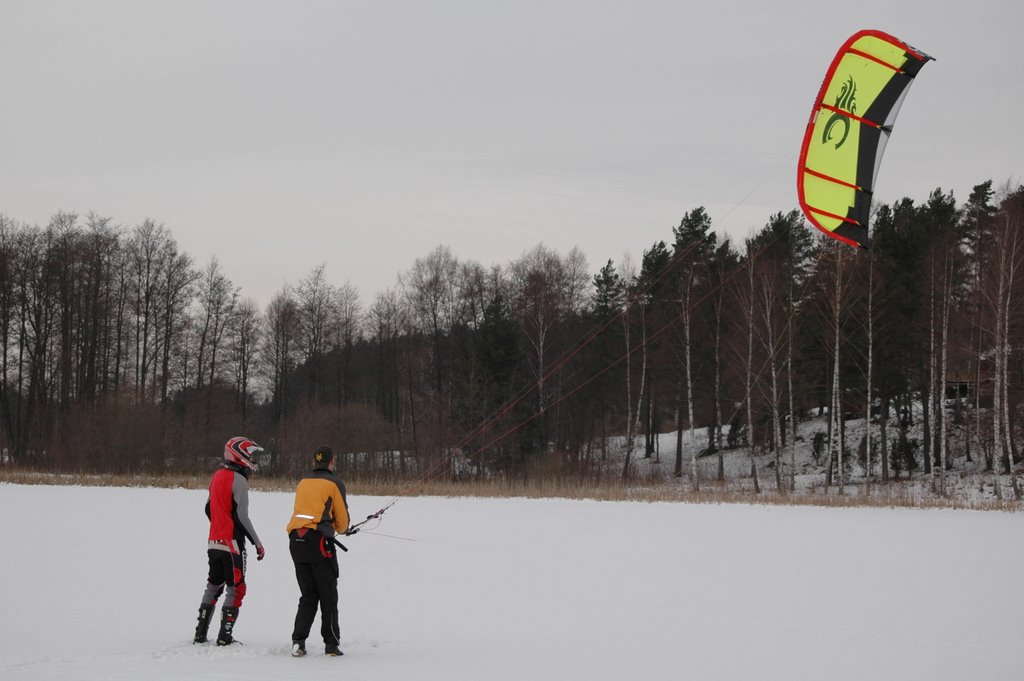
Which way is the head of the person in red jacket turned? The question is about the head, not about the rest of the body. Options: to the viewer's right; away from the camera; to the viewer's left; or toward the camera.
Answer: to the viewer's right

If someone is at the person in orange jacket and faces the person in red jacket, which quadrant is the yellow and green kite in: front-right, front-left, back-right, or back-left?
back-right

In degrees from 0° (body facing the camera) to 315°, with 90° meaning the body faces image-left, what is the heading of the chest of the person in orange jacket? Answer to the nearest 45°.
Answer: approximately 225°

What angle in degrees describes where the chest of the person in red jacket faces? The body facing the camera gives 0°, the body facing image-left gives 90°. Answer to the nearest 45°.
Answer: approximately 225°

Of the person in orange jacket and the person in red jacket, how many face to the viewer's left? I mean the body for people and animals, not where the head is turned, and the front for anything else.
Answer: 0
